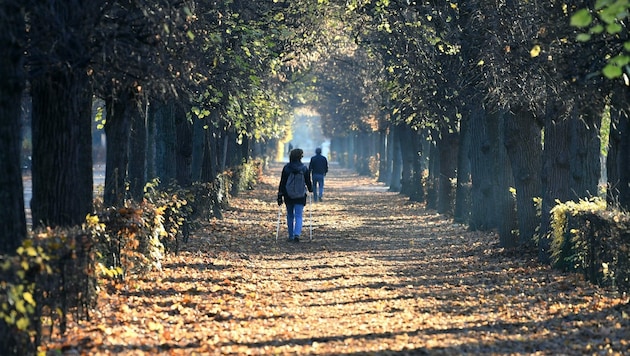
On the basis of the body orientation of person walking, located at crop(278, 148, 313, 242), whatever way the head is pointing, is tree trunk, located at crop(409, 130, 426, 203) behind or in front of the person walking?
in front

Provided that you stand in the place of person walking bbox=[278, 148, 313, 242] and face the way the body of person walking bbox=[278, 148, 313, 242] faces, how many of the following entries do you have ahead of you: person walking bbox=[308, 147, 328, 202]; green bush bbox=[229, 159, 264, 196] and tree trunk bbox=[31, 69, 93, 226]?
2

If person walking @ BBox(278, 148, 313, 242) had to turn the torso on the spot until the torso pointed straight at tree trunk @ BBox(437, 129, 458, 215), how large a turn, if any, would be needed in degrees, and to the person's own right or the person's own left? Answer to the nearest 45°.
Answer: approximately 45° to the person's own right

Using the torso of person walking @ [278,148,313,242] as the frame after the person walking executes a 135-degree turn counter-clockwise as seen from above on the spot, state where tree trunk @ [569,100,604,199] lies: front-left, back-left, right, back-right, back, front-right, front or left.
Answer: left

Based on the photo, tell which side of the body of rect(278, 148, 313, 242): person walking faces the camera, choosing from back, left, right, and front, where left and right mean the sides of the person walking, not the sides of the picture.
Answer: back

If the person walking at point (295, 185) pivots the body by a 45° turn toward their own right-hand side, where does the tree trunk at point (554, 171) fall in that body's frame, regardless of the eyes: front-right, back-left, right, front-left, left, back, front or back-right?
right

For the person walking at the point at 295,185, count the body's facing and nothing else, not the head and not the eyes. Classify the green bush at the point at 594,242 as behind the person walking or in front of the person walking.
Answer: behind

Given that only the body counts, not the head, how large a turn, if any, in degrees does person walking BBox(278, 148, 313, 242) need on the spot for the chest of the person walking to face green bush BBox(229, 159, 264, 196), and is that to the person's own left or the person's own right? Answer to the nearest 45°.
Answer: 0° — they already face it

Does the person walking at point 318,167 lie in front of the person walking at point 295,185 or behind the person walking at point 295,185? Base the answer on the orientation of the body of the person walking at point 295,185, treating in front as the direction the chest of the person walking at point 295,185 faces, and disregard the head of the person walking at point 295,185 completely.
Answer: in front

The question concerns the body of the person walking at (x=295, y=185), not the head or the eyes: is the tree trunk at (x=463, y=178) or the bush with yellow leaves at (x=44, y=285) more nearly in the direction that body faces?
the tree trunk

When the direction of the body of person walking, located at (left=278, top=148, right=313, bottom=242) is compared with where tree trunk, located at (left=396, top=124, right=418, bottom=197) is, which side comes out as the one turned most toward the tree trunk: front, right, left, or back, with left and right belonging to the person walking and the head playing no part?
front

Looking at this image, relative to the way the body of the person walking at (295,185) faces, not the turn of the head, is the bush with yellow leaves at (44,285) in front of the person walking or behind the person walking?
behind
